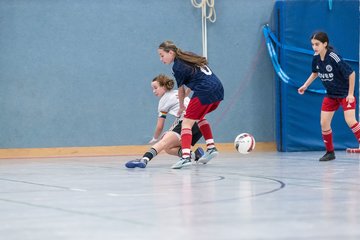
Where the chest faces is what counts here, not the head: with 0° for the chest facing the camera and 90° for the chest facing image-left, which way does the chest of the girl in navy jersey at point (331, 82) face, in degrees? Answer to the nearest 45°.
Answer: approximately 45°

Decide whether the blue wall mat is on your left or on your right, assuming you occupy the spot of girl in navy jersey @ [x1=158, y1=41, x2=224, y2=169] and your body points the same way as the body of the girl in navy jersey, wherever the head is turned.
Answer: on your right

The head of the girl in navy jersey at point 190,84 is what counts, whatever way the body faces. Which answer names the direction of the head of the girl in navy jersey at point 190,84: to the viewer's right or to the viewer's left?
to the viewer's left

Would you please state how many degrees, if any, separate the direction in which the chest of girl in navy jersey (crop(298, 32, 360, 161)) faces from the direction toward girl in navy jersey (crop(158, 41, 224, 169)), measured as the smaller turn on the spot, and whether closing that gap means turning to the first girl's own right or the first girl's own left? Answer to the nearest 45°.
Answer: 0° — they already face them

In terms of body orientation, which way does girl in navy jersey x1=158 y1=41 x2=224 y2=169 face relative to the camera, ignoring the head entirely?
to the viewer's left

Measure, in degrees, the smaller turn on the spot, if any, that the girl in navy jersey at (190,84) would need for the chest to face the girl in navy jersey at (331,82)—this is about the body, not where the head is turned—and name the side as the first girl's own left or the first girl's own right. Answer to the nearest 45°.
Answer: approximately 135° to the first girl's own right

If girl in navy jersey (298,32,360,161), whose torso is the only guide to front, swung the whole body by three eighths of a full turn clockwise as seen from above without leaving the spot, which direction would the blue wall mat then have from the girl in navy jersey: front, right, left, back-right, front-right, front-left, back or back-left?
front
